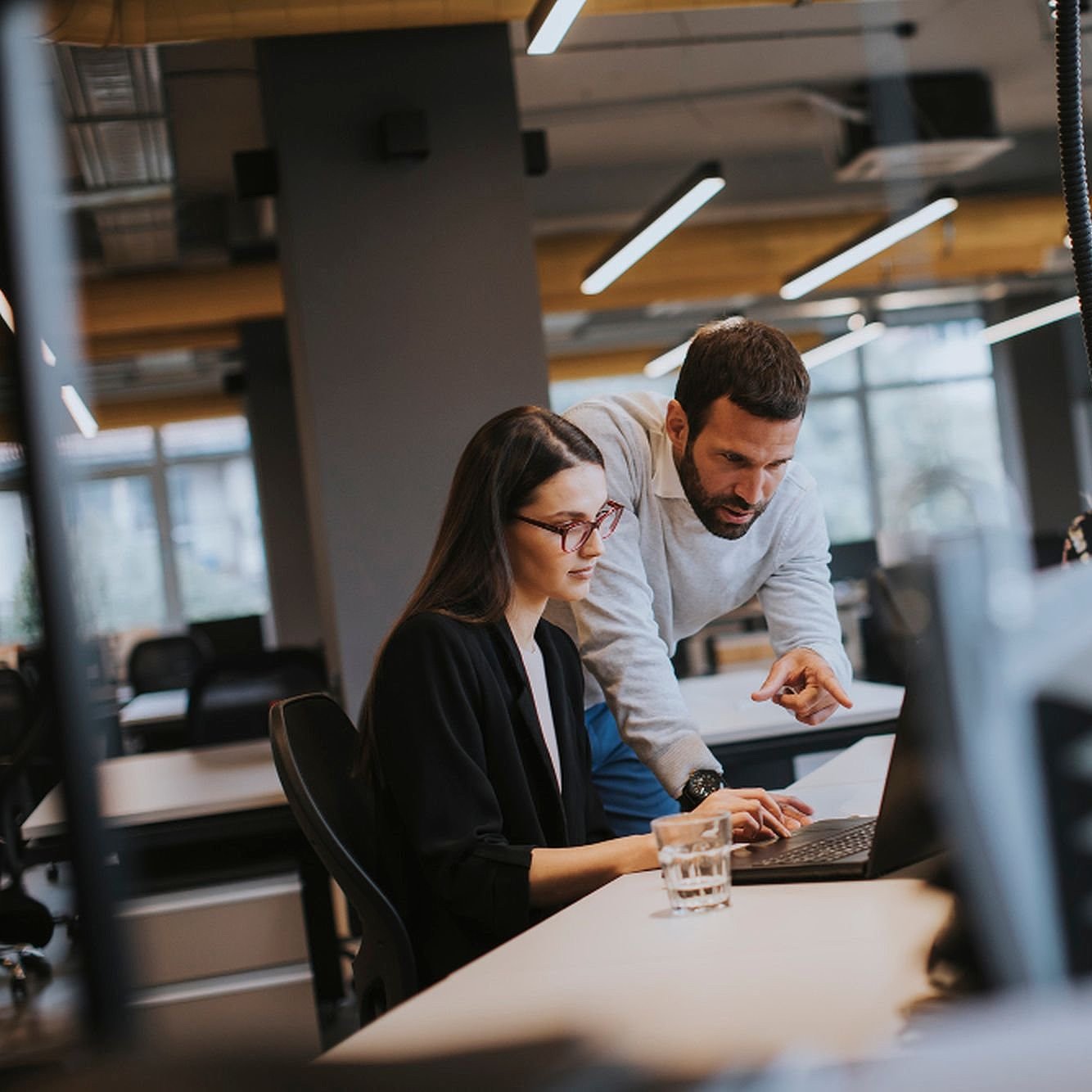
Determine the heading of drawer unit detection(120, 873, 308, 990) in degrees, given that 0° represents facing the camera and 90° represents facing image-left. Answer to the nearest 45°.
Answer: approximately 0°

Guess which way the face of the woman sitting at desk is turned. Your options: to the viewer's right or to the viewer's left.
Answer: to the viewer's right

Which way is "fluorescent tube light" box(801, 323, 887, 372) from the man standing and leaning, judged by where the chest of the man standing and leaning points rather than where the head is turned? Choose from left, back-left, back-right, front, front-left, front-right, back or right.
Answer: back-left

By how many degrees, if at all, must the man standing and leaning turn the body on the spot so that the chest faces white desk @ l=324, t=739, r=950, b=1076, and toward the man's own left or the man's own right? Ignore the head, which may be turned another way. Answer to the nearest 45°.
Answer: approximately 45° to the man's own right

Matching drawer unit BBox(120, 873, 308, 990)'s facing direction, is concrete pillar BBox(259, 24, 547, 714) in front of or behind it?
behind

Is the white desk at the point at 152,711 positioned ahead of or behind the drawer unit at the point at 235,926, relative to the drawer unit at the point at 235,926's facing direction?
behind

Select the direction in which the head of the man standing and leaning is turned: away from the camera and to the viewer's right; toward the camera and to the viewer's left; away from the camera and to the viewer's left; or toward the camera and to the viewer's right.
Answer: toward the camera and to the viewer's right

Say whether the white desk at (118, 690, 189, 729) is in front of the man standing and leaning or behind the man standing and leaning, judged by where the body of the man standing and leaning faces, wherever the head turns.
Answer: behind
